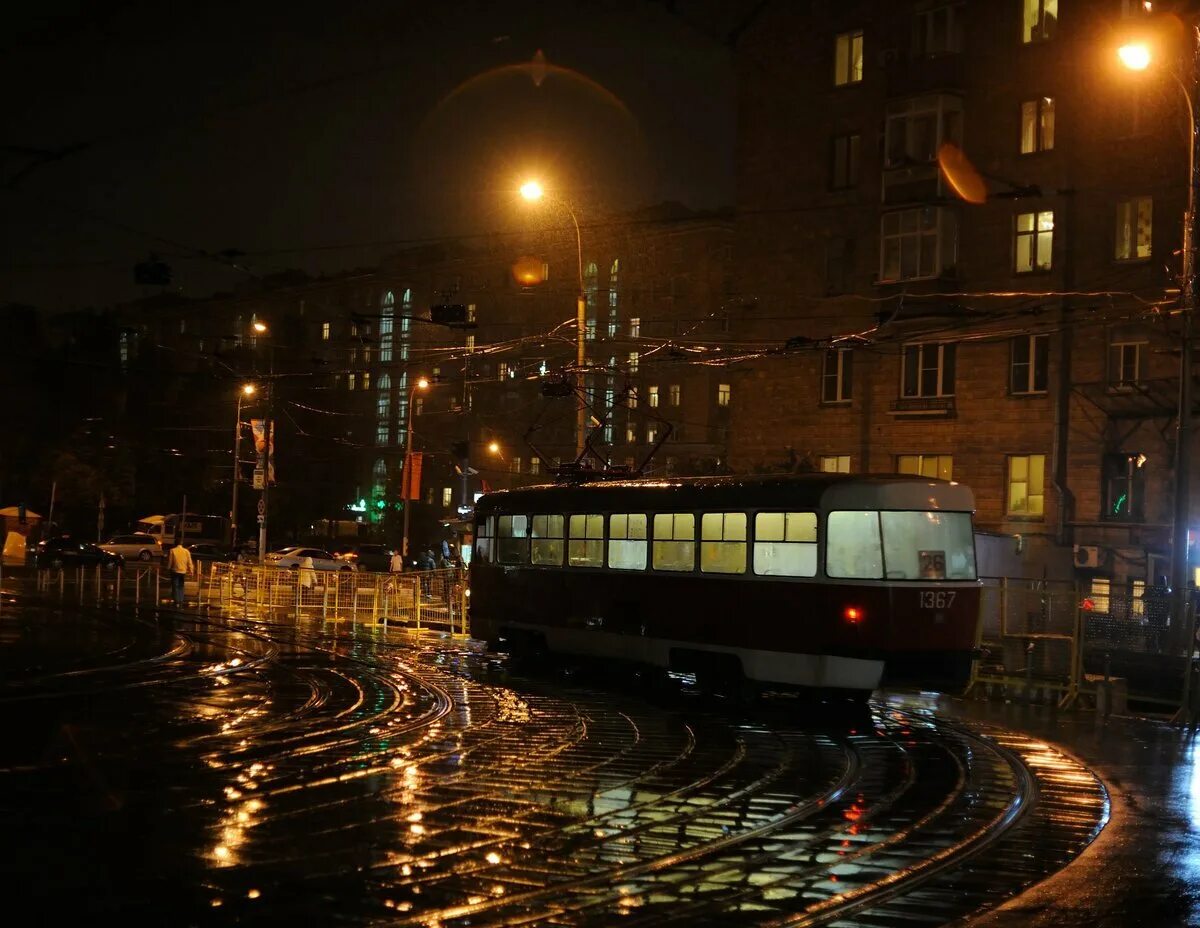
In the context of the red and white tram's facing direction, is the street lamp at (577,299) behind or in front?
in front

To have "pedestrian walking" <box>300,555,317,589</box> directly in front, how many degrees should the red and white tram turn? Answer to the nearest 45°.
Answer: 0° — it already faces them

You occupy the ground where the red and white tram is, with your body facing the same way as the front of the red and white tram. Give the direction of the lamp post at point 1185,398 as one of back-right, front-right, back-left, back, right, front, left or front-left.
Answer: back

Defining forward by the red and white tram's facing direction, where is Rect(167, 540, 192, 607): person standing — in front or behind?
in front
